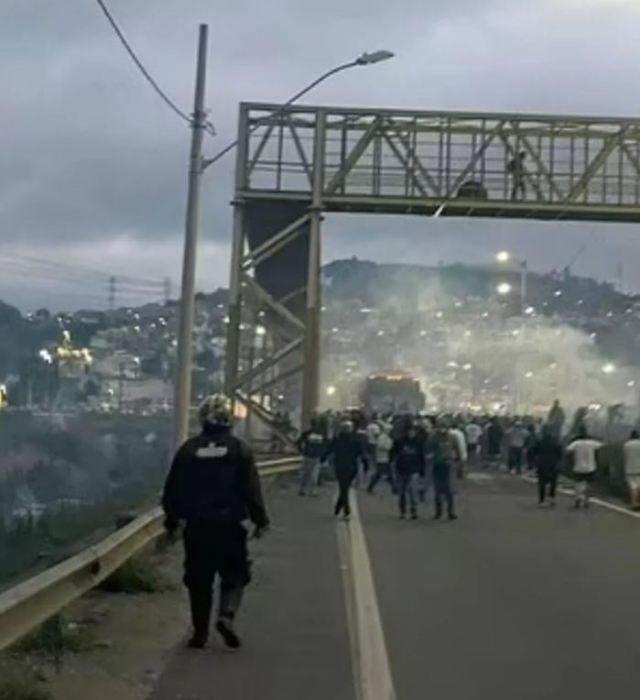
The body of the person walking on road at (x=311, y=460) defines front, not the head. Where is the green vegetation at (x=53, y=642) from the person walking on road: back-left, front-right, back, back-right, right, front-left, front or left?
back

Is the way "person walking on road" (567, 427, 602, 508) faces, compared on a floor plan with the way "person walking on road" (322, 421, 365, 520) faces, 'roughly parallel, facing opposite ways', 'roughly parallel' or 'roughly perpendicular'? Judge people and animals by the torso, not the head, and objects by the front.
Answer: roughly parallel

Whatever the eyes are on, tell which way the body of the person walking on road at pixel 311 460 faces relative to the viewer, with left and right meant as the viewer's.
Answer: facing away from the viewer

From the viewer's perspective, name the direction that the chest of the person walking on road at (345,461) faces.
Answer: away from the camera

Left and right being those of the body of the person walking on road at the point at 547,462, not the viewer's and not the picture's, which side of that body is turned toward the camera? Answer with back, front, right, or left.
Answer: back

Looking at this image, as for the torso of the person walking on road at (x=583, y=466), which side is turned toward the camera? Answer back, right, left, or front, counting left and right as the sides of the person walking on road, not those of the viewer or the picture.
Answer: back

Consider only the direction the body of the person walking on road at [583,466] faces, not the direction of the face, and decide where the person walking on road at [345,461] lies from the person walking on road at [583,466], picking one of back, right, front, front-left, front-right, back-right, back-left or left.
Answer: back-left

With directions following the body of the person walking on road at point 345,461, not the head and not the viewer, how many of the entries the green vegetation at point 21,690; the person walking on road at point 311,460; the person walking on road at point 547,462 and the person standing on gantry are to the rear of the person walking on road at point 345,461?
1

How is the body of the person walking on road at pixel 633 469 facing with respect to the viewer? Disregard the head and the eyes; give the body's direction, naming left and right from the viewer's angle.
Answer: facing away from the viewer

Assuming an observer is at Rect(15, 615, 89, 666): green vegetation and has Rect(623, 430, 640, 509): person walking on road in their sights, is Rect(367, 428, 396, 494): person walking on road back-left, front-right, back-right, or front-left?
front-left
